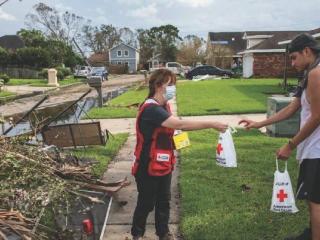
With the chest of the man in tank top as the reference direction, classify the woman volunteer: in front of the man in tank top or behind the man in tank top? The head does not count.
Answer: in front

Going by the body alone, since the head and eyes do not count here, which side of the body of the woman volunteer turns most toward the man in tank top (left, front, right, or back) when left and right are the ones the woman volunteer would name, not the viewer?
front

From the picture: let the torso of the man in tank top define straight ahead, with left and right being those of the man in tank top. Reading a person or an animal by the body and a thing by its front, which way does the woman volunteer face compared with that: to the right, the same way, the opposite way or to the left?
the opposite way

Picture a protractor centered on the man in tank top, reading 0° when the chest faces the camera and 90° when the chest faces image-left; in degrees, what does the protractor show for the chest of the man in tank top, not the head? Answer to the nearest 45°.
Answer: approximately 90°

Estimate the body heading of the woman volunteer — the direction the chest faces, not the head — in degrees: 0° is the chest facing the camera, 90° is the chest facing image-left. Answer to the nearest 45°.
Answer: approximately 270°

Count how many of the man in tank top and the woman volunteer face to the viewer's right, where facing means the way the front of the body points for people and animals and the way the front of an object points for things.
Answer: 1

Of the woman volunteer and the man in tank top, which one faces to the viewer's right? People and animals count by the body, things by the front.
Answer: the woman volunteer
